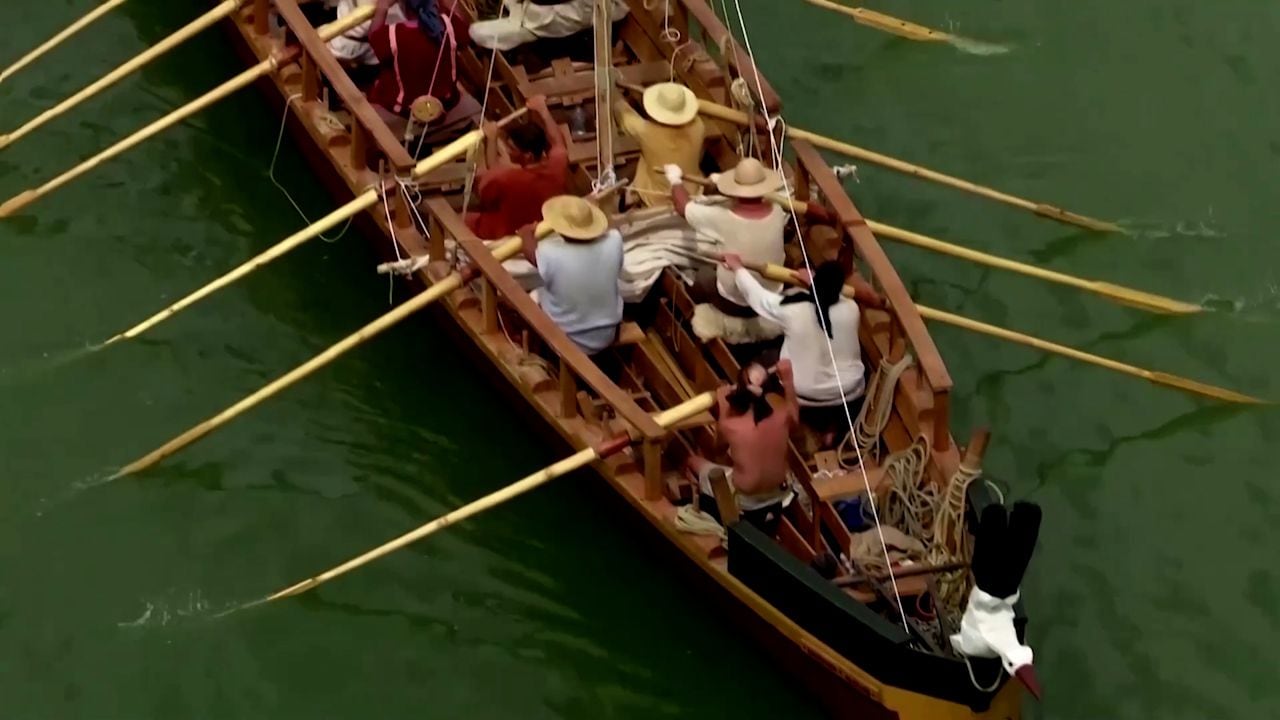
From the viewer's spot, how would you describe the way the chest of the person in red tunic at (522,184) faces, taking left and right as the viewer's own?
facing away from the viewer and to the left of the viewer

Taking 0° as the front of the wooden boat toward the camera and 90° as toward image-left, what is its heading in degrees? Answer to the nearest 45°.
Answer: approximately 315°

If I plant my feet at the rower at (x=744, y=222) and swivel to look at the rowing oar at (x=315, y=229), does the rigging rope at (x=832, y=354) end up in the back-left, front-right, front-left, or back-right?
back-left

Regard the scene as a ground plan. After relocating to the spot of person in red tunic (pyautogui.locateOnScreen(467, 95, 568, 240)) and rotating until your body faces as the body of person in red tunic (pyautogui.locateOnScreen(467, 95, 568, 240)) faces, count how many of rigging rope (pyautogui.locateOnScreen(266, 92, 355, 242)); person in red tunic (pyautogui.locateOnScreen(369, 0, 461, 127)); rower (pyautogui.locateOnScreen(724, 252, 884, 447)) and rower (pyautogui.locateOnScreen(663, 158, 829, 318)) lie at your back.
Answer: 2

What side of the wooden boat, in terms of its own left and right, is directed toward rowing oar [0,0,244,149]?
back
